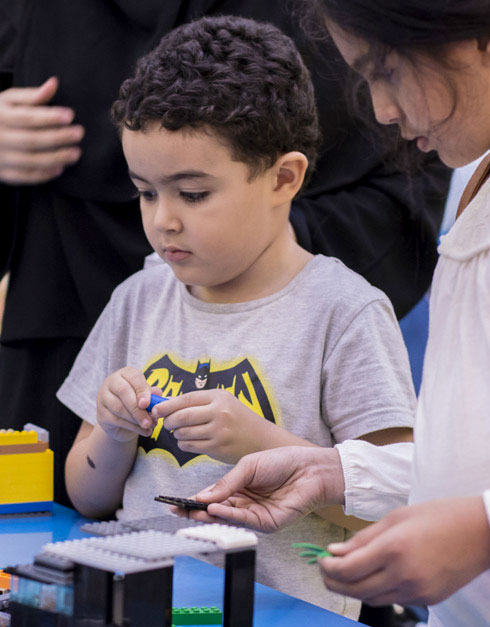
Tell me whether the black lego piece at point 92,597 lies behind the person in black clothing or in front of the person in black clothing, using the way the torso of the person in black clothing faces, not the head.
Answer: in front

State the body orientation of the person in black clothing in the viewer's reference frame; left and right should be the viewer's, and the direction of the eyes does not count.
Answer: facing the viewer

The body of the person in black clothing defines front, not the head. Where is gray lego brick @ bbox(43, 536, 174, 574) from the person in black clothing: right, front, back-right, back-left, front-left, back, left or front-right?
front

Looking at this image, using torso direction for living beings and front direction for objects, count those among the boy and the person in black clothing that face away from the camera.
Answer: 0

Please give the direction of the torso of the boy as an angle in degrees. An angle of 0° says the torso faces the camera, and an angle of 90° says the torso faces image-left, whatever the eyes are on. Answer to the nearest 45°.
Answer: approximately 45°

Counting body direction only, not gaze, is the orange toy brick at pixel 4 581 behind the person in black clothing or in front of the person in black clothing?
in front

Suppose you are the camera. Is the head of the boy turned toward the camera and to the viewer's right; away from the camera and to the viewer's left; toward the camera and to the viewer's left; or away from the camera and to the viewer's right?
toward the camera and to the viewer's left

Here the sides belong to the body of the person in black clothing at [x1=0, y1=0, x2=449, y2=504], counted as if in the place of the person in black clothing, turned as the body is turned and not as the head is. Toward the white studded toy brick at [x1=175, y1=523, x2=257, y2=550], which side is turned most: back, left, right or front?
front
